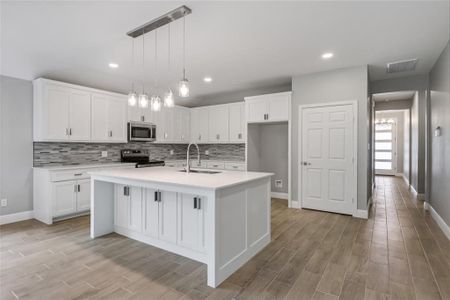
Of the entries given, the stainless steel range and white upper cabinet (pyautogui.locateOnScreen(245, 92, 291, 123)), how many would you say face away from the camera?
0

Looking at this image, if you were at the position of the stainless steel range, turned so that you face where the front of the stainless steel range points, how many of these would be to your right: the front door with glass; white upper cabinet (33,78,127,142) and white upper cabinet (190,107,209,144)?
1

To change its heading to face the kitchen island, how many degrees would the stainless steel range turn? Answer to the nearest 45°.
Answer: approximately 45° to its right

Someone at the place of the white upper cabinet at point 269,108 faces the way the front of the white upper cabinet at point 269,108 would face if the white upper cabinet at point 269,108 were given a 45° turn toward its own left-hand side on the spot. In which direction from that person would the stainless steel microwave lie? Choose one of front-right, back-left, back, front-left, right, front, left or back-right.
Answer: right

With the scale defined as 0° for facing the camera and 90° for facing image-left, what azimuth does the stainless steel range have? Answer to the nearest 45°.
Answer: approximately 315°

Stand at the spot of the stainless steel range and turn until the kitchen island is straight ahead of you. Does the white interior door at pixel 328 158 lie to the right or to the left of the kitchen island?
left

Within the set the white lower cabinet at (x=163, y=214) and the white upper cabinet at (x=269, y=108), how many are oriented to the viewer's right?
0

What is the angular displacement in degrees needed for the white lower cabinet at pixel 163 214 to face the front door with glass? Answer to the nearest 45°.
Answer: approximately 180°

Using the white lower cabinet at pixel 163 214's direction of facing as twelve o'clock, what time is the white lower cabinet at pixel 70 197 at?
the white lower cabinet at pixel 70 197 is roughly at 3 o'clock from the white lower cabinet at pixel 163 214.

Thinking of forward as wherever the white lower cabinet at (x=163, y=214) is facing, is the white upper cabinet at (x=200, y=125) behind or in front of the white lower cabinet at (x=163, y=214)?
behind
